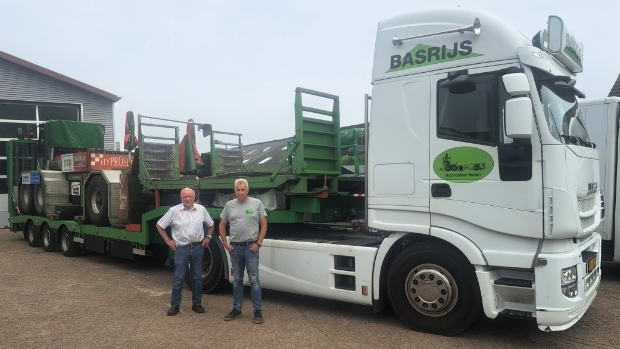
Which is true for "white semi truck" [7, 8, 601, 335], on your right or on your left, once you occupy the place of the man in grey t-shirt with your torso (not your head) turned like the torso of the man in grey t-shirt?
on your left

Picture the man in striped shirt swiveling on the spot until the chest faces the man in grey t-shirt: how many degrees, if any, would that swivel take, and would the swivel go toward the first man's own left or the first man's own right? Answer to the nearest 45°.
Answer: approximately 45° to the first man's own left

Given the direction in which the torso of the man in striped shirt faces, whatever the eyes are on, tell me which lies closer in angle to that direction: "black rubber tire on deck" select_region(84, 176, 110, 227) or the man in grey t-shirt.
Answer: the man in grey t-shirt

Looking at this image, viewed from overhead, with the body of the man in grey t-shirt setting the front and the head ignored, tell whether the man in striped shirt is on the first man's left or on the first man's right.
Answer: on the first man's right

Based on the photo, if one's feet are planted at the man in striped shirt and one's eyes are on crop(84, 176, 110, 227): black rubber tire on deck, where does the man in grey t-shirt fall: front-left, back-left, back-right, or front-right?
back-right

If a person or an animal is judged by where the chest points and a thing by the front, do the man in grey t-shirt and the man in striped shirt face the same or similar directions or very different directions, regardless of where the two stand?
same or similar directions

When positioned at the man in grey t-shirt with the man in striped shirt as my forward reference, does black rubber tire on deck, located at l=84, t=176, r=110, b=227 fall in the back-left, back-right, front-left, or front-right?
front-right

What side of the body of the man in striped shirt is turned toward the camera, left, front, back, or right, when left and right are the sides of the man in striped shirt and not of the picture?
front

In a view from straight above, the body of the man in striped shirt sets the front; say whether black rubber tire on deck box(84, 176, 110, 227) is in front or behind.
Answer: behind

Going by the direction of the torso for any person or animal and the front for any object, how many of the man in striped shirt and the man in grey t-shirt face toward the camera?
2

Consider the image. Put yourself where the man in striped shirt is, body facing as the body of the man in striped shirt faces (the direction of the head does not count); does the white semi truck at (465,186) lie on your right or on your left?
on your left
